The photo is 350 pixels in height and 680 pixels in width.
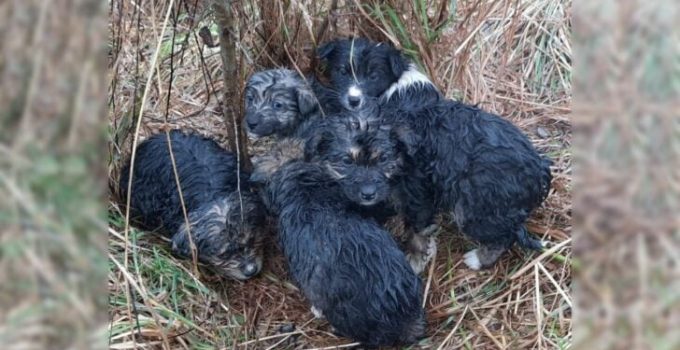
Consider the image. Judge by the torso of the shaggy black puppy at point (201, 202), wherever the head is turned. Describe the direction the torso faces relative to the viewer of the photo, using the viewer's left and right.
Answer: facing the viewer and to the right of the viewer

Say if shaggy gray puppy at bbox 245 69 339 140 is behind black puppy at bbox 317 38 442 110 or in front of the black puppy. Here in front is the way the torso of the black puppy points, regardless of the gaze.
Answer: in front

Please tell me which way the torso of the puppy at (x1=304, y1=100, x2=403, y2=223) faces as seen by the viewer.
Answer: toward the camera

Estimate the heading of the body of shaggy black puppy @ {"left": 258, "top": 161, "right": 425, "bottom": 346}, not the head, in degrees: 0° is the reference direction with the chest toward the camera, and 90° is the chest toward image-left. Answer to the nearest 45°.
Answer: approximately 135°

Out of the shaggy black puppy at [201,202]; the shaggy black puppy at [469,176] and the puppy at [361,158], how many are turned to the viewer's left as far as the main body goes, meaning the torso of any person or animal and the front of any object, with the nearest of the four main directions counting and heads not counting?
1

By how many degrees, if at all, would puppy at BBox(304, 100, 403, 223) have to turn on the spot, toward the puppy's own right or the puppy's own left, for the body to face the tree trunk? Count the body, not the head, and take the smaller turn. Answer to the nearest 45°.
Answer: approximately 90° to the puppy's own right

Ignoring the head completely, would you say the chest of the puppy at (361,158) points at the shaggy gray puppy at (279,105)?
no

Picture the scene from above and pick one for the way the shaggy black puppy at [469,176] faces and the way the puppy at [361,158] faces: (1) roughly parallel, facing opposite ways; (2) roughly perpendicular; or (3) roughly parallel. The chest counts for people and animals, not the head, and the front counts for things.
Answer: roughly perpendicular

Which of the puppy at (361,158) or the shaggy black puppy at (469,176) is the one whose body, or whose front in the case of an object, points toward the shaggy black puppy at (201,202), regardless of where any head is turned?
the shaggy black puppy at (469,176)

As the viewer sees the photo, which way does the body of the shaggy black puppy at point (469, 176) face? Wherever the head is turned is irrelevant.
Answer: to the viewer's left

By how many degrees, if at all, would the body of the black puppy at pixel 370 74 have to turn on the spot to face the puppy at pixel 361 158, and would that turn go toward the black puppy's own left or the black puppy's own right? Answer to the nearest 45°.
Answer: approximately 45° to the black puppy's own left
